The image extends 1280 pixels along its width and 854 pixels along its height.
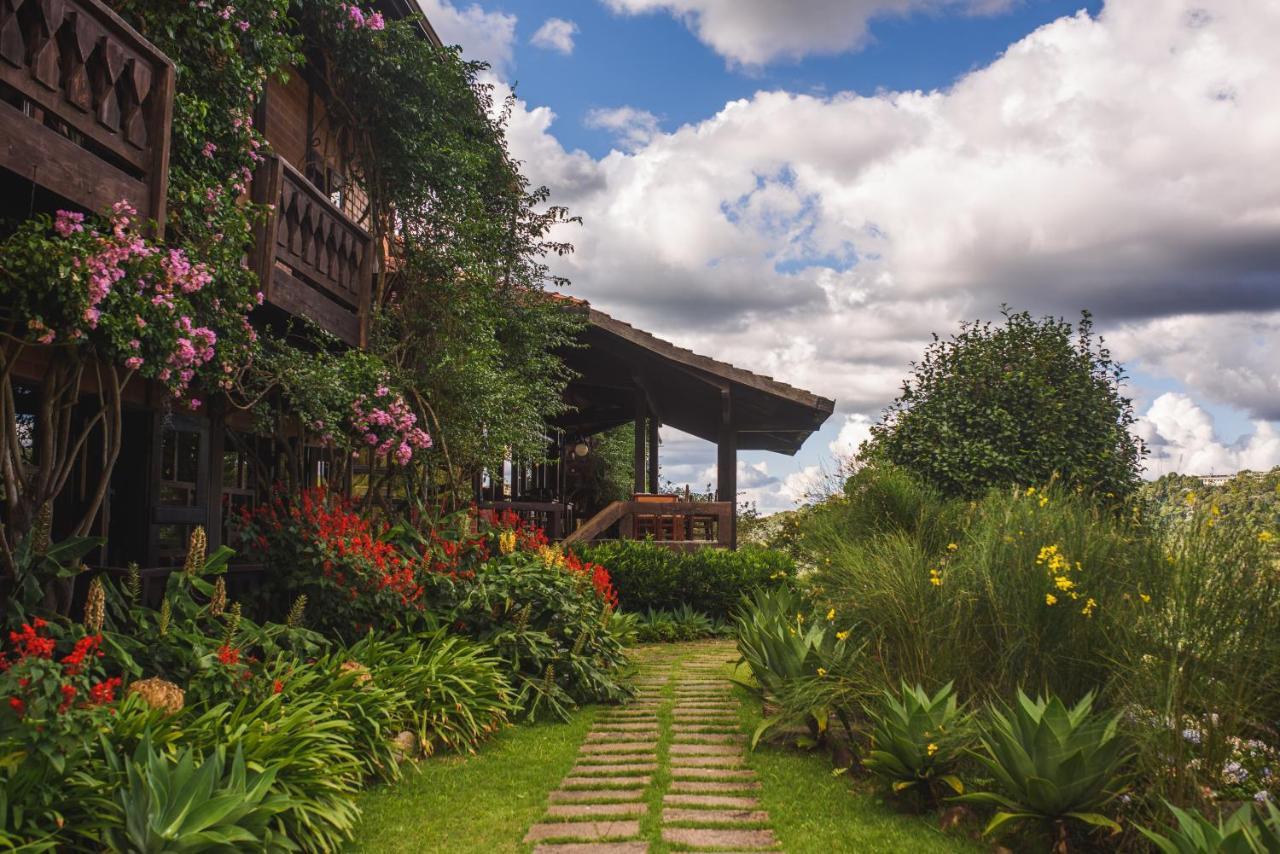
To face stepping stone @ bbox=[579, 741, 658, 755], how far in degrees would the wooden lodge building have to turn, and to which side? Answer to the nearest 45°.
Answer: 0° — it already faces it

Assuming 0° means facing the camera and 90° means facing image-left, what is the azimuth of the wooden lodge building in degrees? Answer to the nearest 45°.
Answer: approximately 315°

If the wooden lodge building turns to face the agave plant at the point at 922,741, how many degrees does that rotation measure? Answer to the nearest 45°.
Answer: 0° — it already faces it

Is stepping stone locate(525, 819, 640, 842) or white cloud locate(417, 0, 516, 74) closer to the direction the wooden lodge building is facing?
the stepping stone

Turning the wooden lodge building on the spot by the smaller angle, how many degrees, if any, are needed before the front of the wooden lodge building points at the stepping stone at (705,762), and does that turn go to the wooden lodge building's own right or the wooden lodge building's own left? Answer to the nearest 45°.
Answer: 0° — it already faces it
